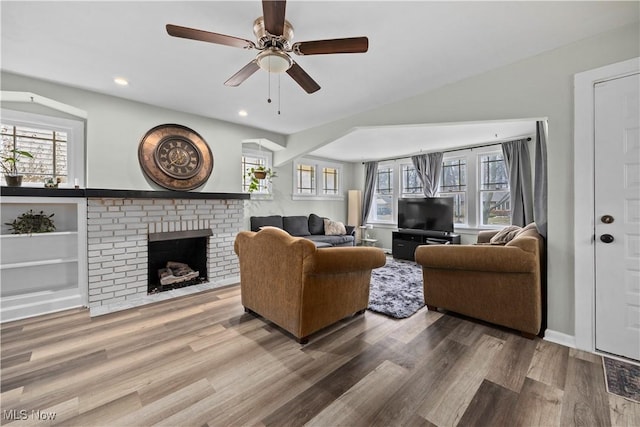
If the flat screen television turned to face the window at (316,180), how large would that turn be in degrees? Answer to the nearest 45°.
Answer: approximately 45° to its right

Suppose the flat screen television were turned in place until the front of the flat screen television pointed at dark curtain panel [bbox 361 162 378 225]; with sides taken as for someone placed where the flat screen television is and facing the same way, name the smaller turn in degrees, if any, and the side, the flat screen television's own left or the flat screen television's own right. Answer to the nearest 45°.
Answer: approximately 90° to the flat screen television's own right

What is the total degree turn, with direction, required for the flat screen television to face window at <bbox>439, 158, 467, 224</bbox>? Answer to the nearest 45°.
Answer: approximately 180°

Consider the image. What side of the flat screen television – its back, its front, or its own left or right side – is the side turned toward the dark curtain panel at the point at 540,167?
left

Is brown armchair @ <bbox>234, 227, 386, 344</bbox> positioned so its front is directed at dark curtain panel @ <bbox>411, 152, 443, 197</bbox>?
yes

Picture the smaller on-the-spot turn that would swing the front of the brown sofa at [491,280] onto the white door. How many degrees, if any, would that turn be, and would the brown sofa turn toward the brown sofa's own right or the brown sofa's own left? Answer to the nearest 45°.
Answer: approximately 135° to the brown sofa's own right

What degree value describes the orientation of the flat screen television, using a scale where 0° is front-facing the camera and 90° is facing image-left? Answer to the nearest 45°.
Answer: approximately 45°

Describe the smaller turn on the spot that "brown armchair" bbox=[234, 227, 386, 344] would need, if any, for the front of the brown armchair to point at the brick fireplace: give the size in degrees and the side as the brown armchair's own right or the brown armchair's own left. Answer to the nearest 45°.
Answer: approximately 90° to the brown armchair's own left

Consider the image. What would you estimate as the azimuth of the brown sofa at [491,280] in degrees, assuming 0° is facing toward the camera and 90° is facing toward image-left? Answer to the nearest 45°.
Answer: approximately 135°

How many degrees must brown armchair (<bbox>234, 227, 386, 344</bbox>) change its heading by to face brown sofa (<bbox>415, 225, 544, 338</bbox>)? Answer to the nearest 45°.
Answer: approximately 45° to its right
